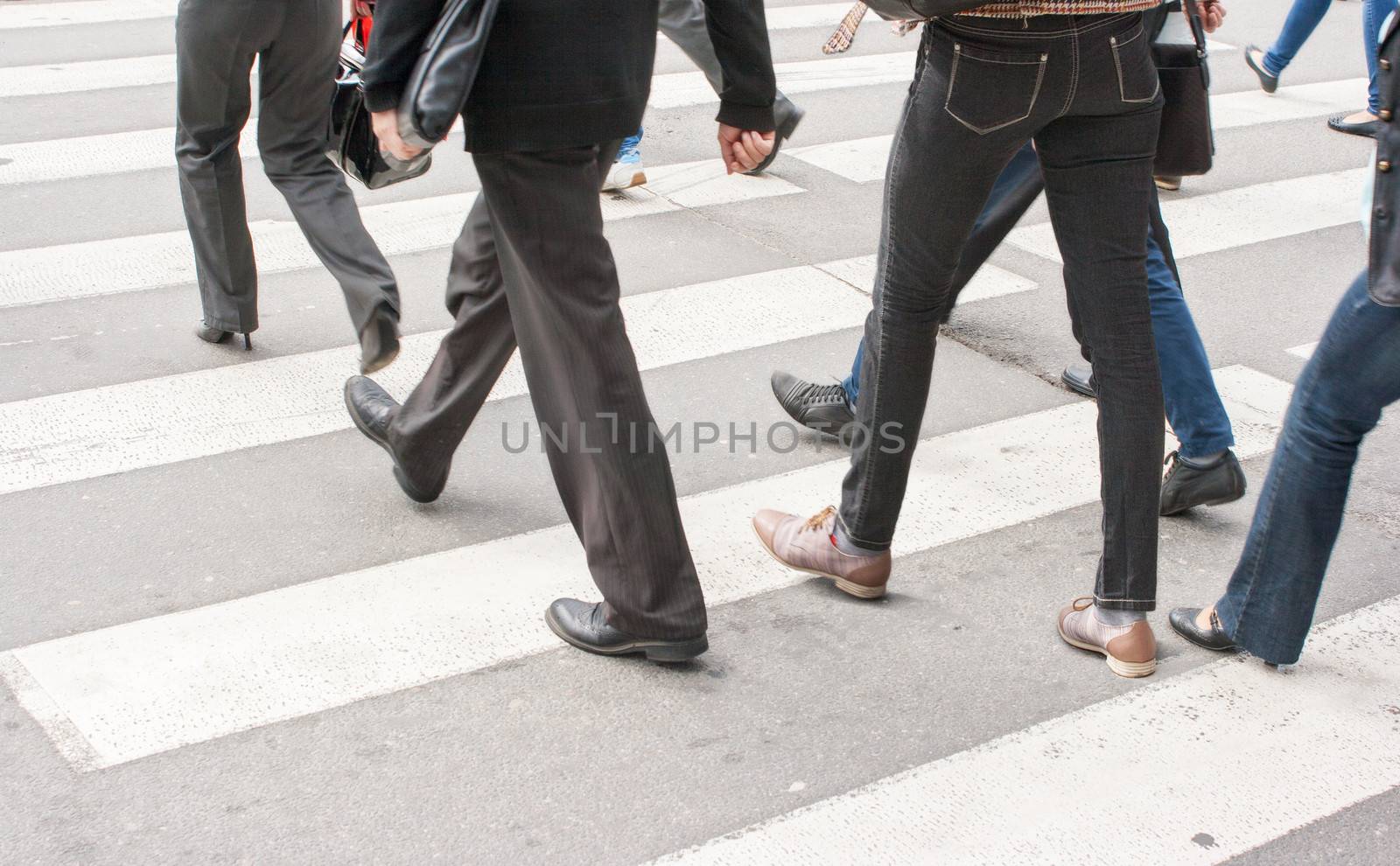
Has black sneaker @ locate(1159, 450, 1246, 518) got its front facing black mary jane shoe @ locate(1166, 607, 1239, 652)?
no

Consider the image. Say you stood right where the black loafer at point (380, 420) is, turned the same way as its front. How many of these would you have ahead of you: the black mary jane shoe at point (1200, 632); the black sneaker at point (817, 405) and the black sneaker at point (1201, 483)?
0

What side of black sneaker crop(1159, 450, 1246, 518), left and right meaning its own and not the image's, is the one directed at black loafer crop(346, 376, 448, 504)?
front

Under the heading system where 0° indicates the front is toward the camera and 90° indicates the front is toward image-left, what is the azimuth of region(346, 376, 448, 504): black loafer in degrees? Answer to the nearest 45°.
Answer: approximately 135°

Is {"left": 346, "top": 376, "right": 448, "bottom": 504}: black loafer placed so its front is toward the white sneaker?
no

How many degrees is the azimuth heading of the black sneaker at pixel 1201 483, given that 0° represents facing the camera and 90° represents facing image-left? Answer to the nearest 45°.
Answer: approximately 90°

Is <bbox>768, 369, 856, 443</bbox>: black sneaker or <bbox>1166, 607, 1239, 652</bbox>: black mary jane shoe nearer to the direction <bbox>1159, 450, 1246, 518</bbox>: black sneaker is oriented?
the black sneaker

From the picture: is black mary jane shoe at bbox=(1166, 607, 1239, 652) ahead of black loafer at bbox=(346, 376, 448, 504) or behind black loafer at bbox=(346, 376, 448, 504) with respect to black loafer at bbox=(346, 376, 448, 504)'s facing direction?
behind

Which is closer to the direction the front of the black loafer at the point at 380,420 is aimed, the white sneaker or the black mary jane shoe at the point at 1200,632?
the white sneaker

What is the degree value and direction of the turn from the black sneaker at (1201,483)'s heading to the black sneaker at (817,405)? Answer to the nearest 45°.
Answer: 0° — it already faces it

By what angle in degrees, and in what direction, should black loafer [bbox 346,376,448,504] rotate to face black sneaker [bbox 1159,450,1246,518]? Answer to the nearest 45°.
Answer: approximately 135° to its right

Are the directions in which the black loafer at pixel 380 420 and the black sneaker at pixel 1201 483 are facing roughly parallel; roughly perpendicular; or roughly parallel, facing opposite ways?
roughly parallel

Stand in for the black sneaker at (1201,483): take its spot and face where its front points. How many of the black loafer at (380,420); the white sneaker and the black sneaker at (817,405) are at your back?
0

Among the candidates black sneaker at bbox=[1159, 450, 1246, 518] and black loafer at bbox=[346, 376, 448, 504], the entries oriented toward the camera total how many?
0

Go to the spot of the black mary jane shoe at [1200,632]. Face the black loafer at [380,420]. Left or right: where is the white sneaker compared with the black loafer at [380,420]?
right
